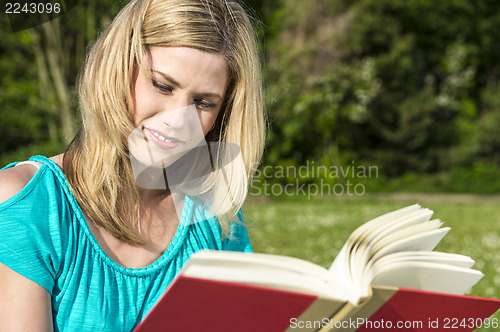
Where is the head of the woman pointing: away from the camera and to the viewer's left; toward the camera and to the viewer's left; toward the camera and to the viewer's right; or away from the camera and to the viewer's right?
toward the camera and to the viewer's right
